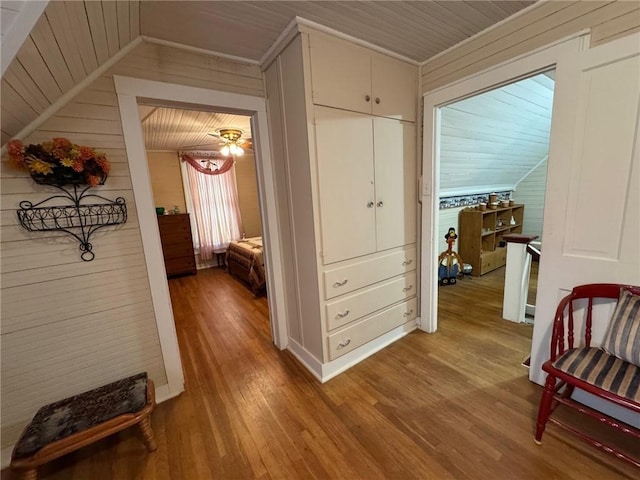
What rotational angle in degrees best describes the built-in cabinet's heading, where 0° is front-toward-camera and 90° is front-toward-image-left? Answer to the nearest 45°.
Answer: approximately 315°

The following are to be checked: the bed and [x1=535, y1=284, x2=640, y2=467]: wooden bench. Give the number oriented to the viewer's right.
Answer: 0

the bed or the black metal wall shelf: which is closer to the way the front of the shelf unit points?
the black metal wall shelf

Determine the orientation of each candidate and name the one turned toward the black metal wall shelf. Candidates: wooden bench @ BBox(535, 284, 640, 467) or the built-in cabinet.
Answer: the wooden bench

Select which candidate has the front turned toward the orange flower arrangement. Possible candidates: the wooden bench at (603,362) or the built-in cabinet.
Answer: the wooden bench

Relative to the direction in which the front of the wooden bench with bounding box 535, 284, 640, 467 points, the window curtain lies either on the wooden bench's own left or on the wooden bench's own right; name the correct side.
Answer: on the wooden bench's own right

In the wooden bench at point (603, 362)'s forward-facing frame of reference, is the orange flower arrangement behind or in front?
in front

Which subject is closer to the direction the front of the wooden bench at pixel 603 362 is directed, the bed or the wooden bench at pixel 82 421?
the wooden bench

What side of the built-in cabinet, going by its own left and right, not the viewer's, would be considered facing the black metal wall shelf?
right

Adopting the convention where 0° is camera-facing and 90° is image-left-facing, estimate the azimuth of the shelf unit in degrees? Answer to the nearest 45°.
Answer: approximately 315°

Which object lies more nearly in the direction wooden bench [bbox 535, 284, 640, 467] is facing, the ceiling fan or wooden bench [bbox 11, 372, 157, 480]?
the wooden bench
